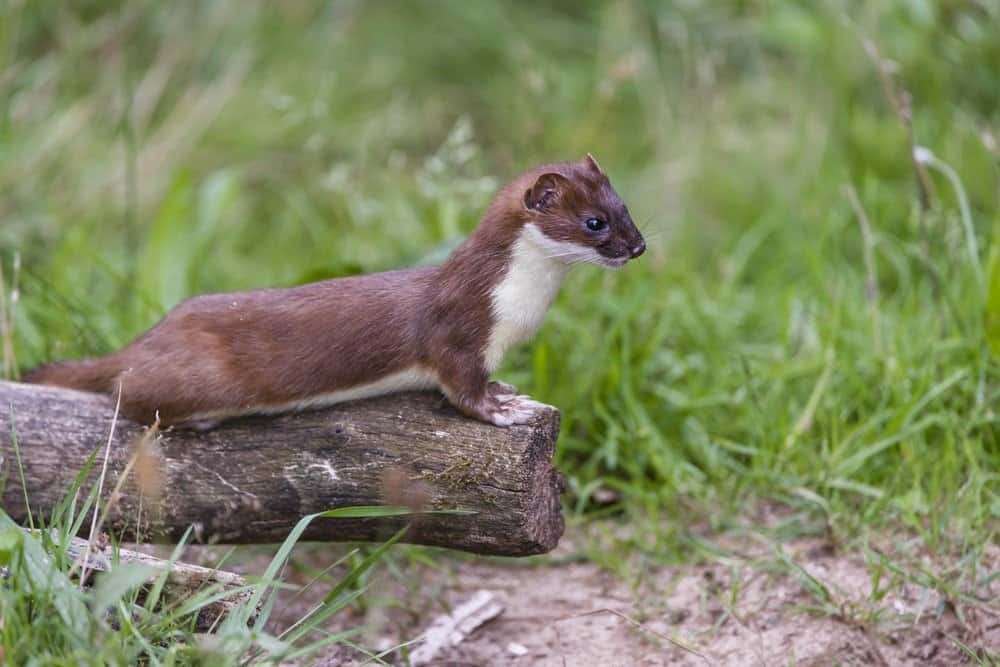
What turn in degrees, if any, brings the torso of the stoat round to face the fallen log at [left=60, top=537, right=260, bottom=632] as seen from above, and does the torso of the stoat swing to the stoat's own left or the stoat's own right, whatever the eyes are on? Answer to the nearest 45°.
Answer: approximately 135° to the stoat's own right

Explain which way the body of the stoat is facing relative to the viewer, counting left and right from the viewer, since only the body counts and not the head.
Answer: facing to the right of the viewer
